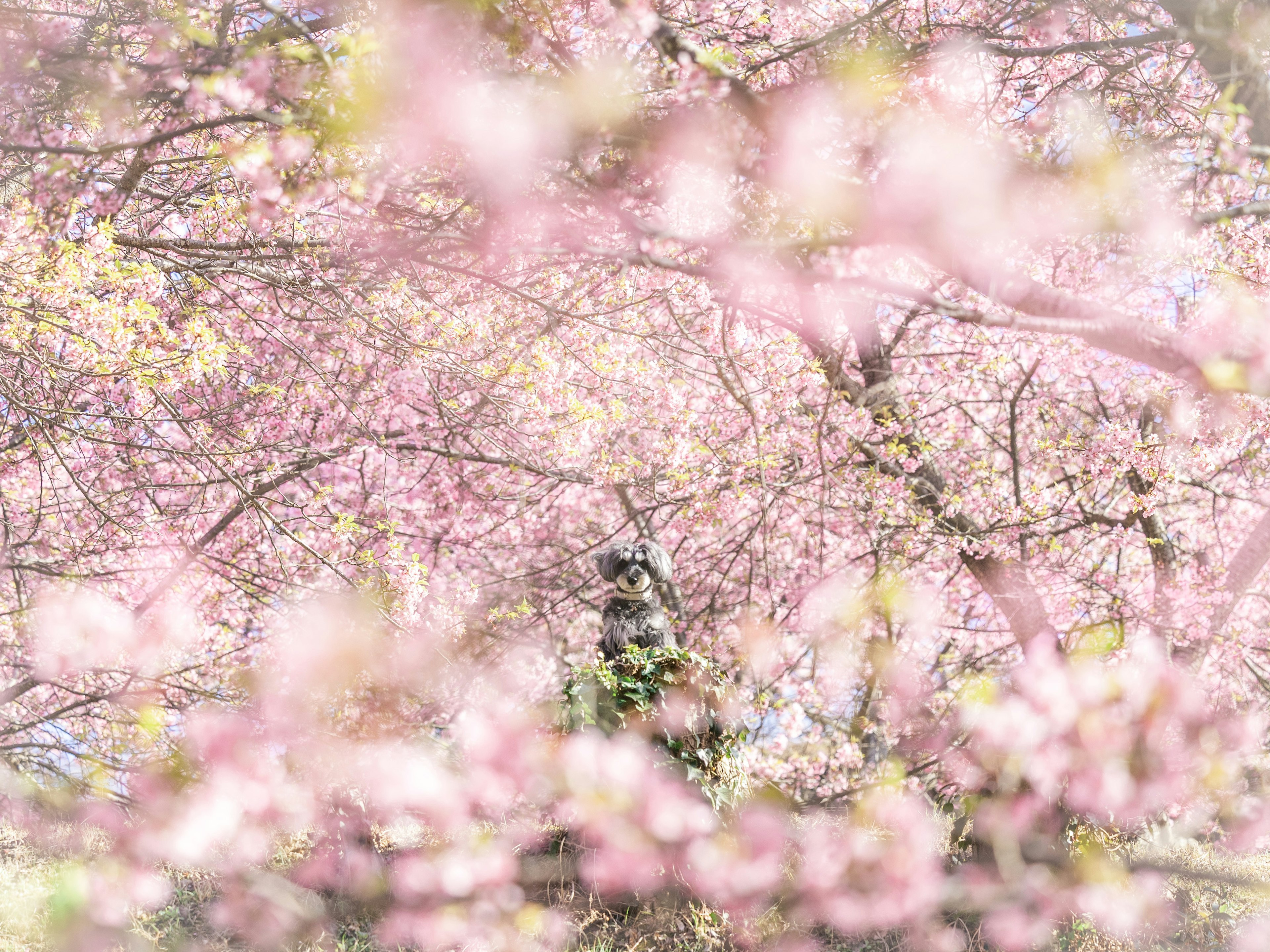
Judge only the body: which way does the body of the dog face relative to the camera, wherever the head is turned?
toward the camera
